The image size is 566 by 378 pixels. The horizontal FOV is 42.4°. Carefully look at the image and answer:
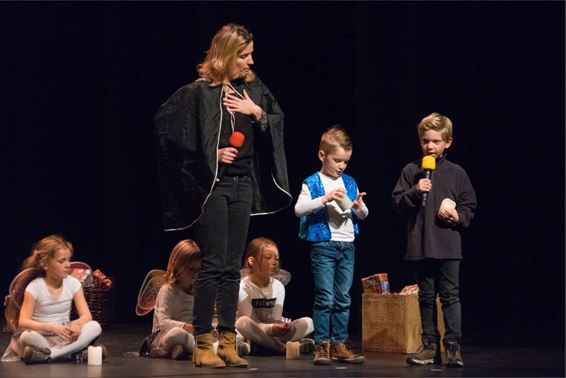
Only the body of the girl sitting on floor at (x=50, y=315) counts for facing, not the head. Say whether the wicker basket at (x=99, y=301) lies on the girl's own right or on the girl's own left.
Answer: on the girl's own left

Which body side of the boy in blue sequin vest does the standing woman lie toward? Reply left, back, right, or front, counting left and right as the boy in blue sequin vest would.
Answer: right

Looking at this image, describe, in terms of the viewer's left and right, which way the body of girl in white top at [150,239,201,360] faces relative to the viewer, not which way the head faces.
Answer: facing the viewer and to the right of the viewer

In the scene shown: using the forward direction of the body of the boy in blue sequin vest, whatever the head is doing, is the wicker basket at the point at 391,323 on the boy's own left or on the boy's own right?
on the boy's own left

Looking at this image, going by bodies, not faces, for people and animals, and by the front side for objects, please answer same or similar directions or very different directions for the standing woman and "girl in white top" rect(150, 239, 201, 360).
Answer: same or similar directions

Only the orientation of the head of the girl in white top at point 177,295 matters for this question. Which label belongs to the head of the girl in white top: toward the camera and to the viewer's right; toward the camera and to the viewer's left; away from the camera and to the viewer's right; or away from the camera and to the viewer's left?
toward the camera and to the viewer's right

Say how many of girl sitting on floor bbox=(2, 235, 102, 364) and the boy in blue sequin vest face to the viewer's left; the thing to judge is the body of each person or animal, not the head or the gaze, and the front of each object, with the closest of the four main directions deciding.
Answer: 0

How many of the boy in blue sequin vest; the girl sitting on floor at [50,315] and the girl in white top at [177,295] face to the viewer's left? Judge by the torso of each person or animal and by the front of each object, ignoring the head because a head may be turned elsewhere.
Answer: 0

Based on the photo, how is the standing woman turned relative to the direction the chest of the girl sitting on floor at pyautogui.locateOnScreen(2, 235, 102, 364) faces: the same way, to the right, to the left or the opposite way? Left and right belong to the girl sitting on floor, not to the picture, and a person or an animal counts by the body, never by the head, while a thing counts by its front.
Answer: the same way

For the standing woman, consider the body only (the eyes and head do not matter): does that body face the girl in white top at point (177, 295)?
no

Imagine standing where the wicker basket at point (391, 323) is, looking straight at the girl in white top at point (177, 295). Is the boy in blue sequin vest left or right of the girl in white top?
left

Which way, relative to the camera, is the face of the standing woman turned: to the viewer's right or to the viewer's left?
to the viewer's right

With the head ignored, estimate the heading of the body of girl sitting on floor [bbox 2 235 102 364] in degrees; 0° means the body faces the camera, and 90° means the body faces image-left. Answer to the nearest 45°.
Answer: approximately 315°

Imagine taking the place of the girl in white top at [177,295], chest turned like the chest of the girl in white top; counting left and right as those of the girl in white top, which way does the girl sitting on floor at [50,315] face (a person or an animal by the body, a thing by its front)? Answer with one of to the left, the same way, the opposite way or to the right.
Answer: the same way

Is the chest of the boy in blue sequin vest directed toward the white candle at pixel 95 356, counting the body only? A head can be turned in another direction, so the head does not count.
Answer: no
